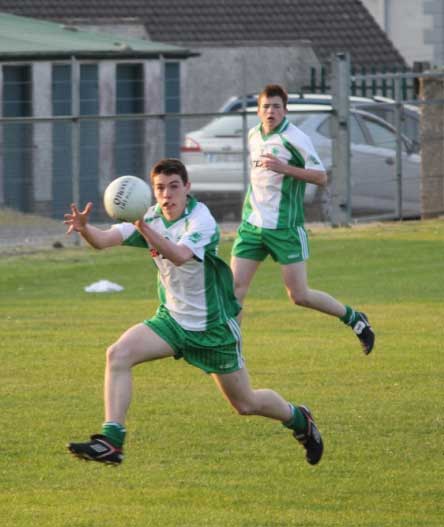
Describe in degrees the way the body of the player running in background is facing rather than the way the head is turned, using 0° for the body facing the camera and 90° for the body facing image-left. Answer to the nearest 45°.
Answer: approximately 45°

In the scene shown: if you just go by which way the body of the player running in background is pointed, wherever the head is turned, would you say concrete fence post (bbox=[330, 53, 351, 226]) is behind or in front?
behind

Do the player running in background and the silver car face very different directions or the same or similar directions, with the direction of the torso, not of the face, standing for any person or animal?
very different directions

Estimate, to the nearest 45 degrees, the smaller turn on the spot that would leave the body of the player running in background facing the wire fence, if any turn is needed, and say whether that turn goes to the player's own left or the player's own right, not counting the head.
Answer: approximately 135° to the player's own right

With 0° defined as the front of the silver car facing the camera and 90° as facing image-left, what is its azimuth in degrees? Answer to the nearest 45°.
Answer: approximately 225°

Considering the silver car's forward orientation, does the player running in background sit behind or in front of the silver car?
behind

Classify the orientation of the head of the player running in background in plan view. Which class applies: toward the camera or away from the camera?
toward the camera

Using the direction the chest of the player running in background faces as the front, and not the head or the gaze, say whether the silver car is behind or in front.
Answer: behind
